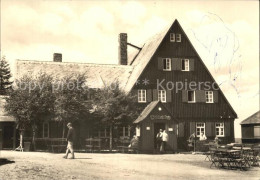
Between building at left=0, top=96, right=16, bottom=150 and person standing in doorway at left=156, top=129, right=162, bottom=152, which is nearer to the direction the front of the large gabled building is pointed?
the person standing in doorway

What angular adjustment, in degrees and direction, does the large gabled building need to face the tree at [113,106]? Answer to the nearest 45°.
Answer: approximately 45° to its right

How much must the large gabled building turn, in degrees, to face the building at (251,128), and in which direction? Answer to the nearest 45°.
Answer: approximately 135° to its left

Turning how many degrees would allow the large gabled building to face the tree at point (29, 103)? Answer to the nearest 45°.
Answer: approximately 45° to its right

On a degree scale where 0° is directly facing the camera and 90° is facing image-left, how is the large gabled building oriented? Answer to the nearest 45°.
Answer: approximately 0°

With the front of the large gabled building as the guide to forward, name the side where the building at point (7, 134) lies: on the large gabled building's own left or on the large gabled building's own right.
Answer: on the large gabled building's own right
